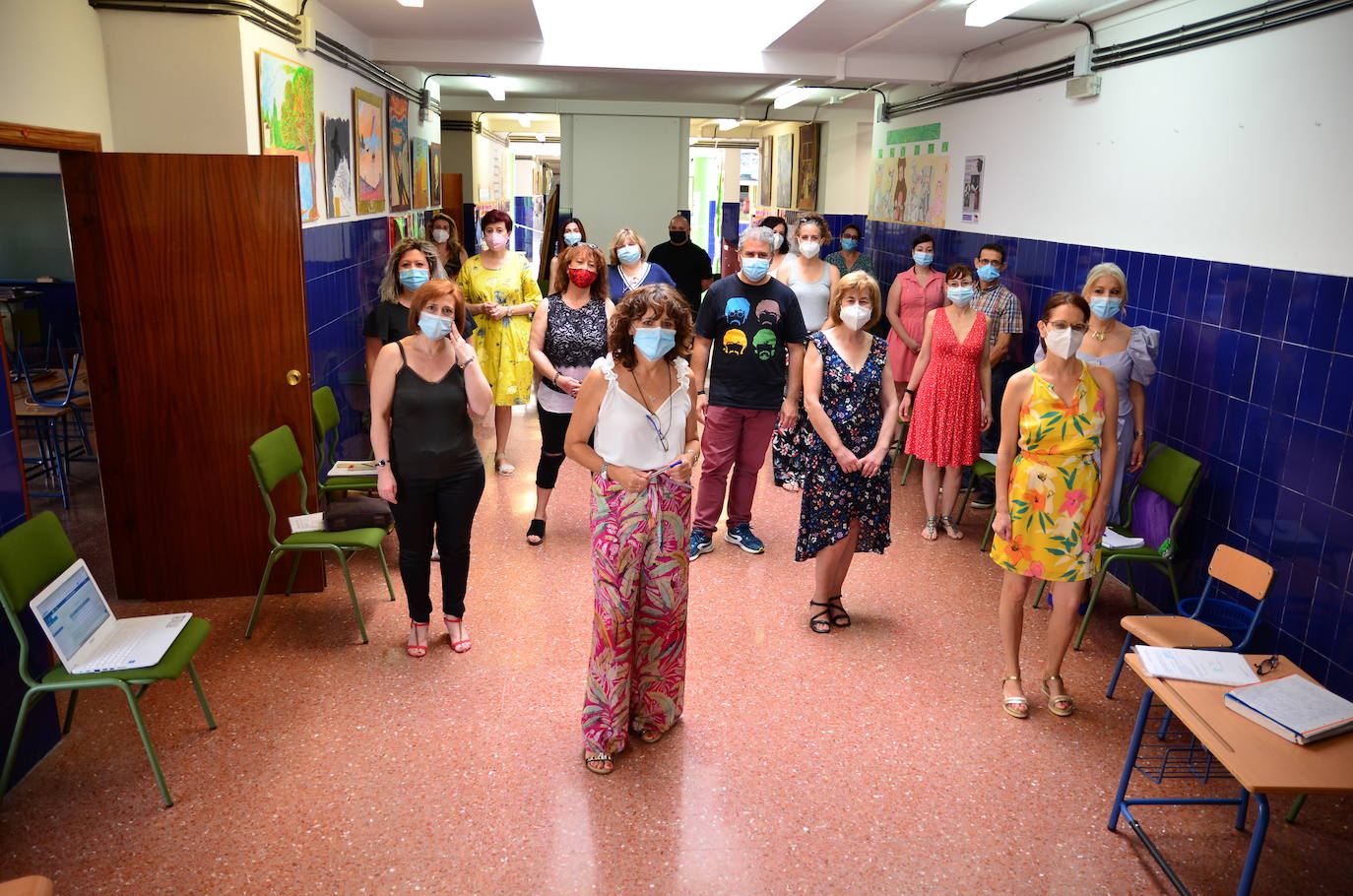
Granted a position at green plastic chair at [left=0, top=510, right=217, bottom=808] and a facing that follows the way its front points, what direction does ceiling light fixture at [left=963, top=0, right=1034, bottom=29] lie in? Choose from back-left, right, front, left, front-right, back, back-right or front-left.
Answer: front

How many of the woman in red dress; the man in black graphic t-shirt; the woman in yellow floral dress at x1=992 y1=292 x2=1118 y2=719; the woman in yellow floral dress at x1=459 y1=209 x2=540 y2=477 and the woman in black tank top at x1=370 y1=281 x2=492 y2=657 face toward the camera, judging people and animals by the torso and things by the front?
5

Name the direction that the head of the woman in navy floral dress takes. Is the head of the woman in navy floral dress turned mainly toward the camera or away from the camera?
toward the camera

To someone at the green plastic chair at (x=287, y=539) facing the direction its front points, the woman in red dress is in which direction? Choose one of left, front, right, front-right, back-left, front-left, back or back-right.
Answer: front

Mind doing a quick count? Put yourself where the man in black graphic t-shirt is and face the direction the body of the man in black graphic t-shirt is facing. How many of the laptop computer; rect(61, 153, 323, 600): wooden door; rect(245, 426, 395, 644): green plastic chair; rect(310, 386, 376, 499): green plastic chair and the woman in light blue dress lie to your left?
1

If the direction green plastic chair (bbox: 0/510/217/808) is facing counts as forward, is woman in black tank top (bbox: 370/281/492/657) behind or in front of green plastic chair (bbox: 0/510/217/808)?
in front

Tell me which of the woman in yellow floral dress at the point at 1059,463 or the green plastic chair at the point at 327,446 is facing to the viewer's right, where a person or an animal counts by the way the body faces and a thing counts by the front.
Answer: the green plastic chair

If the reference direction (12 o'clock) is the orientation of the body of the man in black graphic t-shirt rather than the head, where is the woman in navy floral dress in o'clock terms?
The woman in navy floral dress is roughly at 11 o'clock from the man in black graphic t-shirt.

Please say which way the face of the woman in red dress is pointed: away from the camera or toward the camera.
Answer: toward the camera

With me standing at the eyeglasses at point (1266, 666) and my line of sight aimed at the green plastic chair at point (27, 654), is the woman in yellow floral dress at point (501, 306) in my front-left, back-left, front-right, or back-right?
front-right

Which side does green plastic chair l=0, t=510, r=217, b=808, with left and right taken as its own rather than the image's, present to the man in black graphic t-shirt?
front

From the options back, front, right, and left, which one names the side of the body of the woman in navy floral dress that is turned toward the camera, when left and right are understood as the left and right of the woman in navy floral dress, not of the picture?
front

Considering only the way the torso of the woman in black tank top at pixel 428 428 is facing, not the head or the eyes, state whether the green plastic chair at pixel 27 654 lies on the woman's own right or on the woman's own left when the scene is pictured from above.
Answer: on the woman's own right

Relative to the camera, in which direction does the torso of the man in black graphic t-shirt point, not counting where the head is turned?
toward the camera

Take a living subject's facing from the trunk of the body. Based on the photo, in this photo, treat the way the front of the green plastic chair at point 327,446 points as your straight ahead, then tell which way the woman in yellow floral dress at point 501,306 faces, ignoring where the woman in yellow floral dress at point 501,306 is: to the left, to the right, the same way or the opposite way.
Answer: to the right

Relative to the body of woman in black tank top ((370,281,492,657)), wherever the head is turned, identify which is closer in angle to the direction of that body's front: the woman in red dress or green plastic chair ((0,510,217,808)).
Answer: the green plastic chair

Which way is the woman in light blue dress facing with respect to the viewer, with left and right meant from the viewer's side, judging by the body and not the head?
facing the viewer and to the left of the viewer

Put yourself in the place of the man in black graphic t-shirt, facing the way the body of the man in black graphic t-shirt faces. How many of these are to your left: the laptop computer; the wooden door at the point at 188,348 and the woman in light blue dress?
1

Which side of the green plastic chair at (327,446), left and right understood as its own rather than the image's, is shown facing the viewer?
right

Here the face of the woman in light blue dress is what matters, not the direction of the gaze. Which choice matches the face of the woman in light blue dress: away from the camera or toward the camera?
toward the camera

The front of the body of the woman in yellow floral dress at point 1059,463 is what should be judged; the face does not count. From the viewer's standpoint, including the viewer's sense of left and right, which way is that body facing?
facing the viewer
